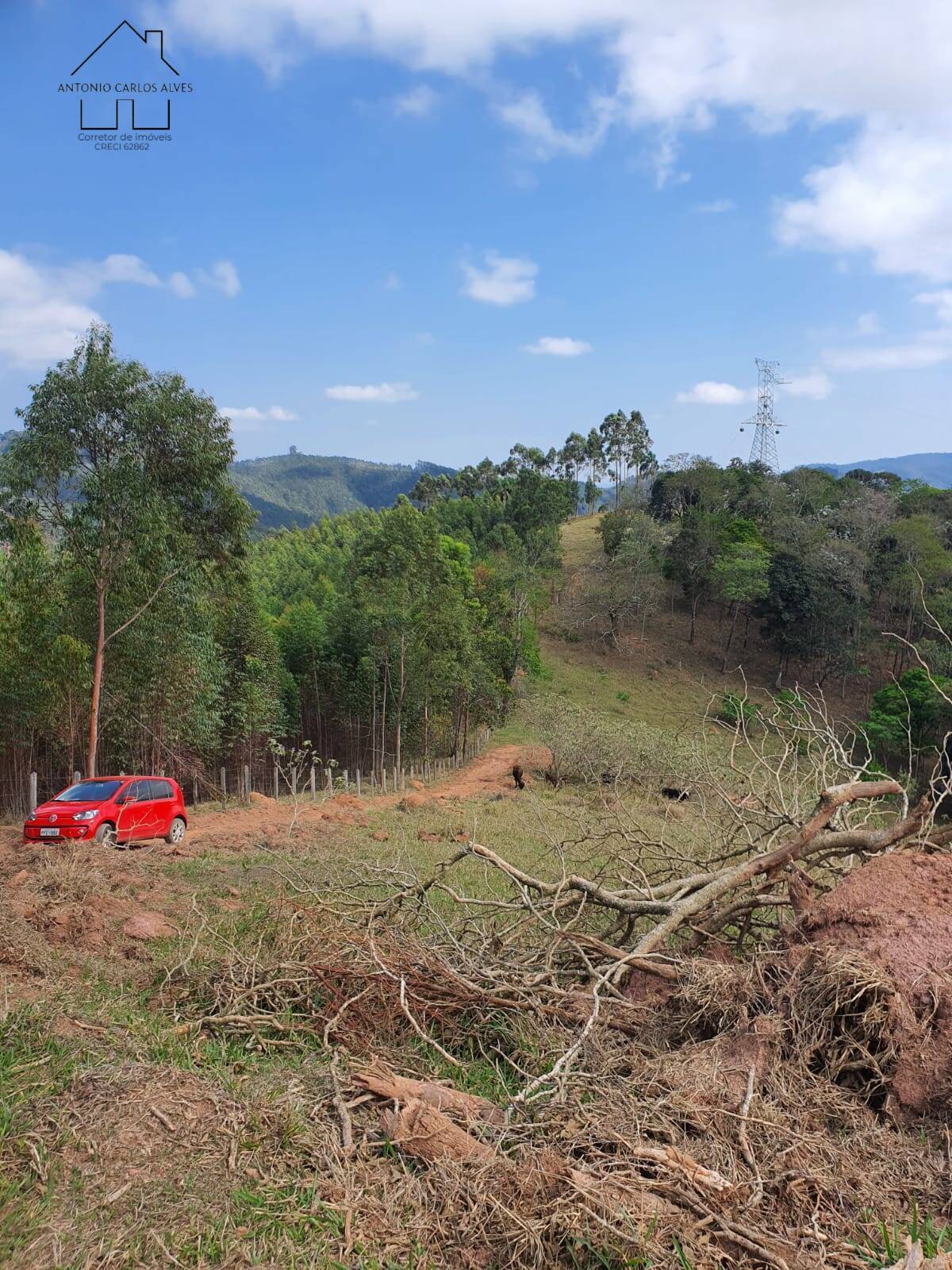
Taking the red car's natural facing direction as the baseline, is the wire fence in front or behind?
behind

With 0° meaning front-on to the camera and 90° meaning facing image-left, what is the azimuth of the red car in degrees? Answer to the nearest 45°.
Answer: approximately 45°

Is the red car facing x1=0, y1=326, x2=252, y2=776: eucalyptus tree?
no
